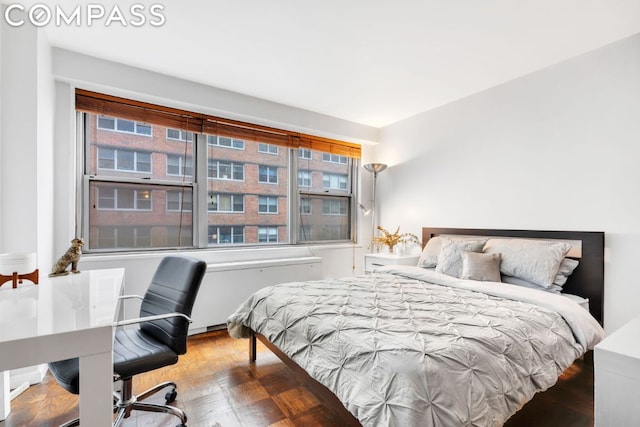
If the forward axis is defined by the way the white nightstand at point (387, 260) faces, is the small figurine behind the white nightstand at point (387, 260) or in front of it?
in front

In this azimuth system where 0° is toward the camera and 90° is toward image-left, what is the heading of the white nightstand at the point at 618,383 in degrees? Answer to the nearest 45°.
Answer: approximately 45°

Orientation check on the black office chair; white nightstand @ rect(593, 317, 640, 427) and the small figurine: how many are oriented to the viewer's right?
1

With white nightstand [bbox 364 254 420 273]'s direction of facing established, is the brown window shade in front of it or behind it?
in front

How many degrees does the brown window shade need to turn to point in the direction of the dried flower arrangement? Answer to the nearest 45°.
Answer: approximately 45° to its left

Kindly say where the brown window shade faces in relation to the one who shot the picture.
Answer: facing the viewer and to the right of the viewer

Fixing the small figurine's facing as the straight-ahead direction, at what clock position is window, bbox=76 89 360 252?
The window is roughly at 11 o'clock from the small figurine.

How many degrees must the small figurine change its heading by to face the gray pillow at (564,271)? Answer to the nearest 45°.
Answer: approximately 45° to its right

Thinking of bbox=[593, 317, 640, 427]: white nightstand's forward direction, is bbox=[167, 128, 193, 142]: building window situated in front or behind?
in front

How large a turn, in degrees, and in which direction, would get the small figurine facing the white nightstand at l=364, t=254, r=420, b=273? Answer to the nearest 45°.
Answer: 0° — it already faces it

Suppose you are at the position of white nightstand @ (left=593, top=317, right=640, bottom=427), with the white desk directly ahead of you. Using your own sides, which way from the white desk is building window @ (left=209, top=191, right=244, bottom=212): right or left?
right

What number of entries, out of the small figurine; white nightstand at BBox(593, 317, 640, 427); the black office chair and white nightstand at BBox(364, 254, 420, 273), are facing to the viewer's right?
1

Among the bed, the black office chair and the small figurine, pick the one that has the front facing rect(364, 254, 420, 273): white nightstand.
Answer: the small figurine

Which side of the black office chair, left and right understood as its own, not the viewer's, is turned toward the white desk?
front

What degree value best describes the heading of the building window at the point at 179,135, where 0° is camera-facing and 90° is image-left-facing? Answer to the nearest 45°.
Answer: approximately 315°

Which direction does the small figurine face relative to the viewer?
to the viewer's right
